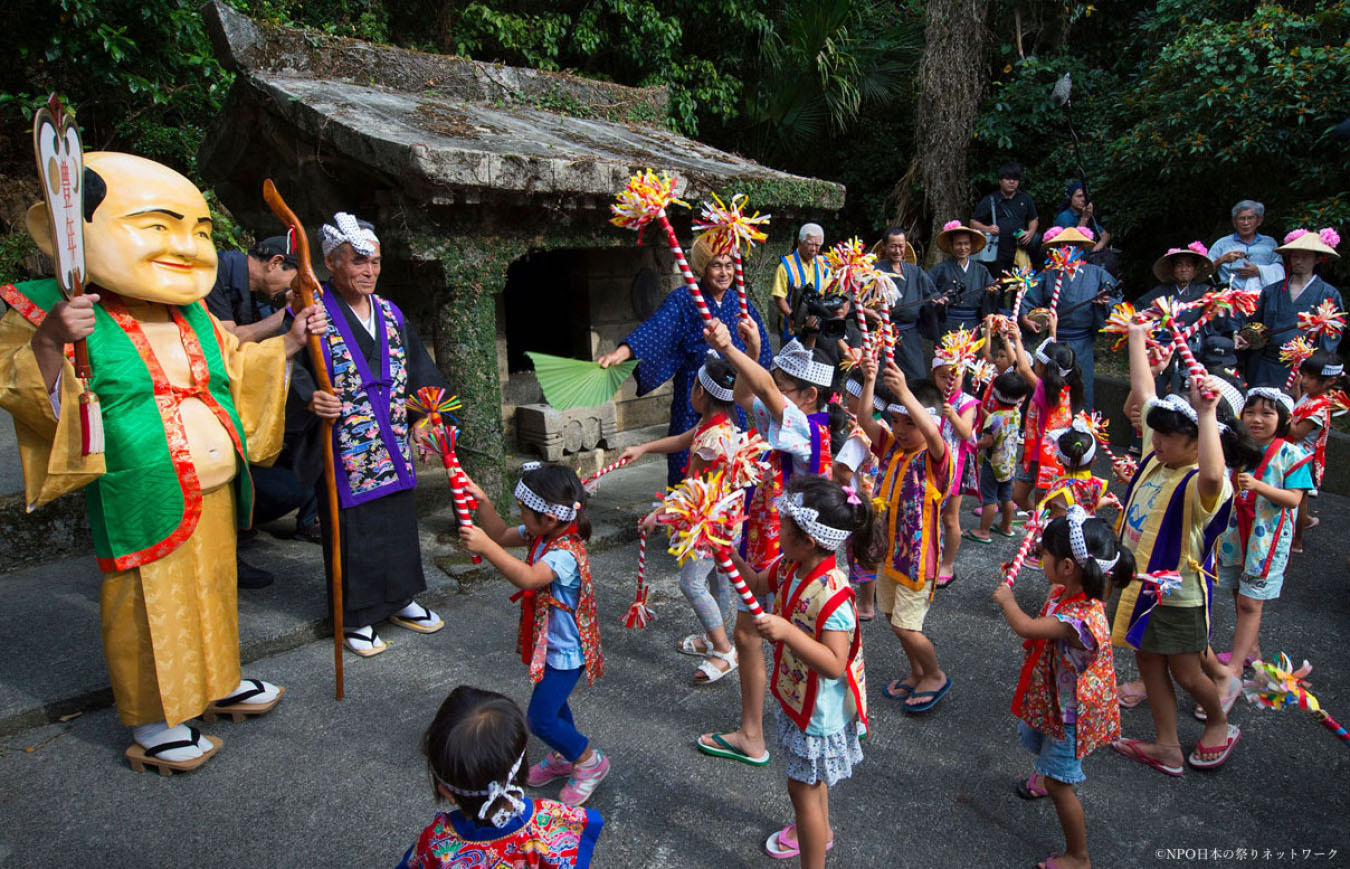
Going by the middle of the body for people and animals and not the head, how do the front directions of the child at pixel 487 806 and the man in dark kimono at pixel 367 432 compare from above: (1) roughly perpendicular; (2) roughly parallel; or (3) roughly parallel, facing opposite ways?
roughly parallel, facing opposite ways

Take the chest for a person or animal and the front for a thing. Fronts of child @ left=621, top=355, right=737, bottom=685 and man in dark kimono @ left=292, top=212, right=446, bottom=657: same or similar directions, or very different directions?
very different directions

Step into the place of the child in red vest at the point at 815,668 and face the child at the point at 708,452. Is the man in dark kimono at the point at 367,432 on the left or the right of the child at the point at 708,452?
left

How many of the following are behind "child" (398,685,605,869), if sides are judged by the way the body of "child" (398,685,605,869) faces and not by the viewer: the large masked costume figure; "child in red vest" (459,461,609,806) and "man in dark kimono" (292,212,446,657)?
0

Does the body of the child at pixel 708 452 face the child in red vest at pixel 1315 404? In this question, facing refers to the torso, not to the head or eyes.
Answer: no

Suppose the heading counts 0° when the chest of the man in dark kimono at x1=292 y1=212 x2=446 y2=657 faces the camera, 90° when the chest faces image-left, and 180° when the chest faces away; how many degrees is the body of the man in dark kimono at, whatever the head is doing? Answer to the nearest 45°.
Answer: approximately 315°

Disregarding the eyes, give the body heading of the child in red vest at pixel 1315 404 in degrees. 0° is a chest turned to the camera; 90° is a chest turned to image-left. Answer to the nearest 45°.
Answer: approximately 90°

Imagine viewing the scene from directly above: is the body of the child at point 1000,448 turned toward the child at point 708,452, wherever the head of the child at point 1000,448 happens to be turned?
no

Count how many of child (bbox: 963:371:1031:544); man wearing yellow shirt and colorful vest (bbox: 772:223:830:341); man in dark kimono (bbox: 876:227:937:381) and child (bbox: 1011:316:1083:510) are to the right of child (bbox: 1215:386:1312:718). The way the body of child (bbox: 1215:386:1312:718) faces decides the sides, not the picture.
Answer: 4

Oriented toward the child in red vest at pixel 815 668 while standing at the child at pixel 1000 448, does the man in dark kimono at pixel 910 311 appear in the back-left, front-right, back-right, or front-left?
back-right

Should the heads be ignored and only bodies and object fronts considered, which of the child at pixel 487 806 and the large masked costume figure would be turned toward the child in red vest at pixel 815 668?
the large masked costume figure

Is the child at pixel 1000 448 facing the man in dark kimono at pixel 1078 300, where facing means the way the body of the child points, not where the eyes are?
no

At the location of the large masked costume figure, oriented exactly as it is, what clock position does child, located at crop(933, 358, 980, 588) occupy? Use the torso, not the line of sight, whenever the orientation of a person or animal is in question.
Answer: The child is roughly at 11 o'clock from the large masked costume figure.

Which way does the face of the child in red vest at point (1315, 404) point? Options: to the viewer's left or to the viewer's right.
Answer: to the viewer's left

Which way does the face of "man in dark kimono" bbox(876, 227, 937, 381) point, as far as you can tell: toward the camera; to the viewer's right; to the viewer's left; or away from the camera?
toward the camera
